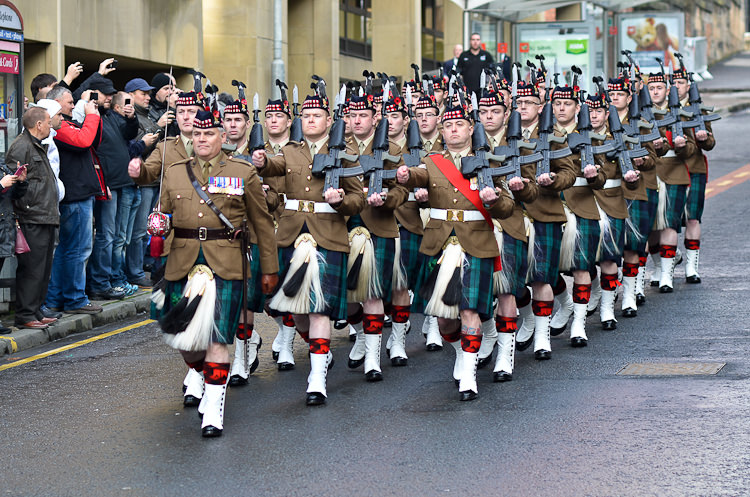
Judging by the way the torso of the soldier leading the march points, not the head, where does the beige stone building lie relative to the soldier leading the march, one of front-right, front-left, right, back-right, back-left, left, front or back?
back

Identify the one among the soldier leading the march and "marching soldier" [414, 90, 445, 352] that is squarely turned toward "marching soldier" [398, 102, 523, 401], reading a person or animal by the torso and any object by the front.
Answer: "marching soldier" [414, 90, 445, 352]

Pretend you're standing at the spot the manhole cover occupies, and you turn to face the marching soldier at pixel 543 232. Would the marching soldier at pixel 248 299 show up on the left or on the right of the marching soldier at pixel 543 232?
left

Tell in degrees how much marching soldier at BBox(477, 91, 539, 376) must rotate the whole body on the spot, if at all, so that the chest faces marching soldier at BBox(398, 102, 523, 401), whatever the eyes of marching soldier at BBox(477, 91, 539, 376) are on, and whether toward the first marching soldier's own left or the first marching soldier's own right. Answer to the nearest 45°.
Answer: approximately 45° to the first marching soldier's own right

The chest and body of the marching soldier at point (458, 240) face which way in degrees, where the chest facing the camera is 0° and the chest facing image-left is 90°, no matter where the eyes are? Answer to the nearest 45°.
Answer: approximately 0°

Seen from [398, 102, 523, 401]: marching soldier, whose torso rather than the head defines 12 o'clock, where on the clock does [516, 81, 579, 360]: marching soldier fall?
[516, 81, 579, 360]: marching soldier is roughly at 7 o'clock from [398, 102, 523, 401]: marching soldier.

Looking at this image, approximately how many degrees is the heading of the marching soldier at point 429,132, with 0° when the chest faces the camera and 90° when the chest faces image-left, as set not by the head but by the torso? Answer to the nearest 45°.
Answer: approximately 0°

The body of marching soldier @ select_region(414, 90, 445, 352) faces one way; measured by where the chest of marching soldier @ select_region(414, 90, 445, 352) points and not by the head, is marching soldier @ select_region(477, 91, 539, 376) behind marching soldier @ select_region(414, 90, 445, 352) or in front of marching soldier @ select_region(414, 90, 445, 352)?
in front
